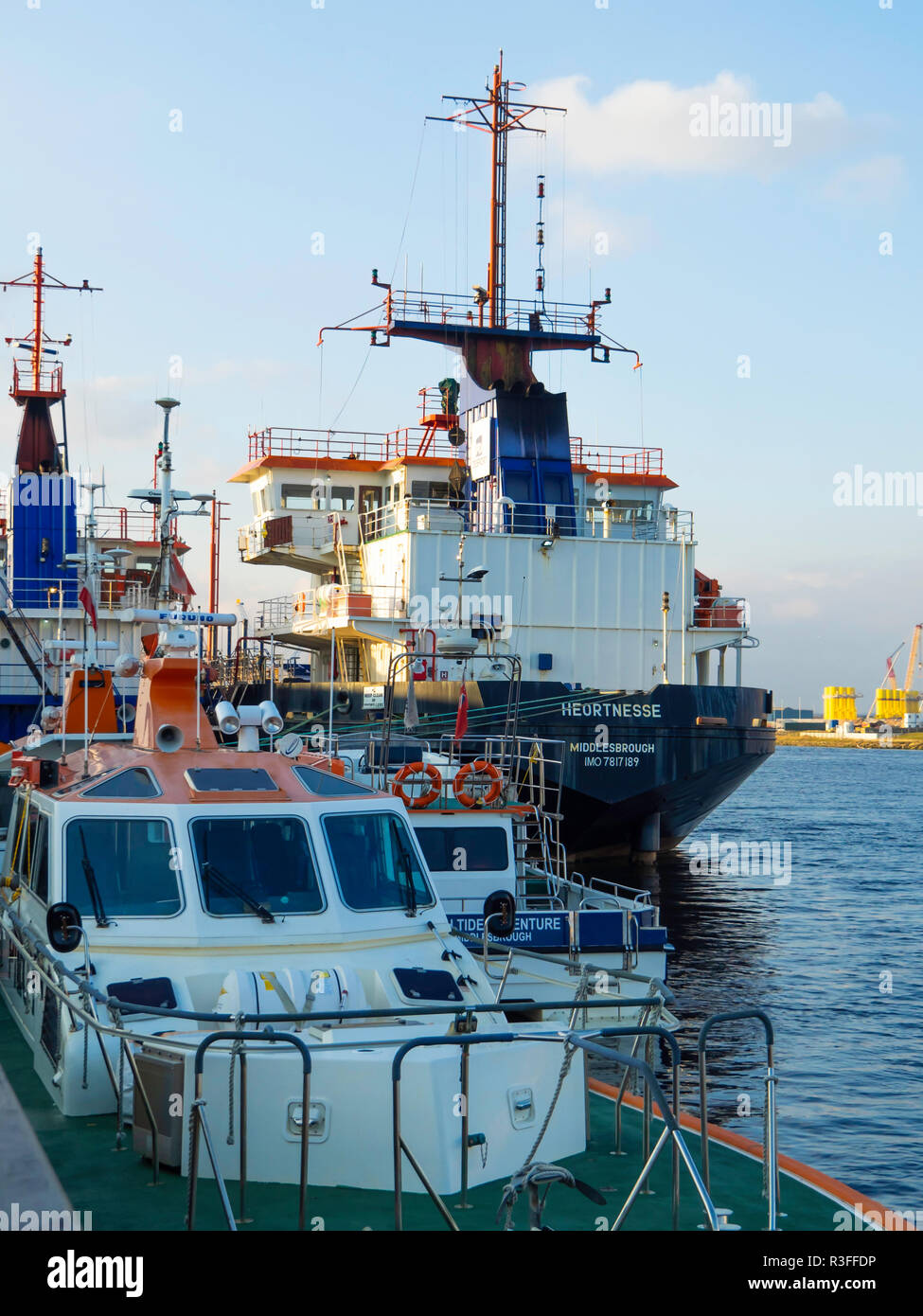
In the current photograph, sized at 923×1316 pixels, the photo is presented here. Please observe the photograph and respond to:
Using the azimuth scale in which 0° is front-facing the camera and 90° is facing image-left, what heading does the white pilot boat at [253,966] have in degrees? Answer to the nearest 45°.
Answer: approximately 315°

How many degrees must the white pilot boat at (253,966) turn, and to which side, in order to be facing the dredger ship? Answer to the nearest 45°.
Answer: approximately 135° to its left

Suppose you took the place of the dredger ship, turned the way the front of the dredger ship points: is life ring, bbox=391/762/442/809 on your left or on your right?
on your left

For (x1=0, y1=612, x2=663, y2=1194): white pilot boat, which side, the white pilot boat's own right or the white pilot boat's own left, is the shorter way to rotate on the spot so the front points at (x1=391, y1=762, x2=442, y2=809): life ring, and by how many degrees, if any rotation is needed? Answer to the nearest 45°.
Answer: approximately 135° to the white pilot boat's own left

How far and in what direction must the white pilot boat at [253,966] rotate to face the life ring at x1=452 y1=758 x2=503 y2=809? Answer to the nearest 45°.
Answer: approximately 135° to its left

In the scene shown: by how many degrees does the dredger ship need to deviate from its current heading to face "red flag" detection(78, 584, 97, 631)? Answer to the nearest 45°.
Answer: approximately 135° to its left

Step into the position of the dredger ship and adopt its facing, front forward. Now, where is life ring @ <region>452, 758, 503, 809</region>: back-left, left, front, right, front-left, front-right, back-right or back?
back-left

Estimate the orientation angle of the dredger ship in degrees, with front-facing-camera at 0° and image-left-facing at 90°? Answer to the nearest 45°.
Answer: approximately 135°

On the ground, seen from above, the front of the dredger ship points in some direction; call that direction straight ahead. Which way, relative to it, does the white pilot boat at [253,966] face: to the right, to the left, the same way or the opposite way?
the opposite way

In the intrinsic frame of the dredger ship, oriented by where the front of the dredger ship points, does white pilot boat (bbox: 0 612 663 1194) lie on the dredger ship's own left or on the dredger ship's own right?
on the dredger ship's own left
